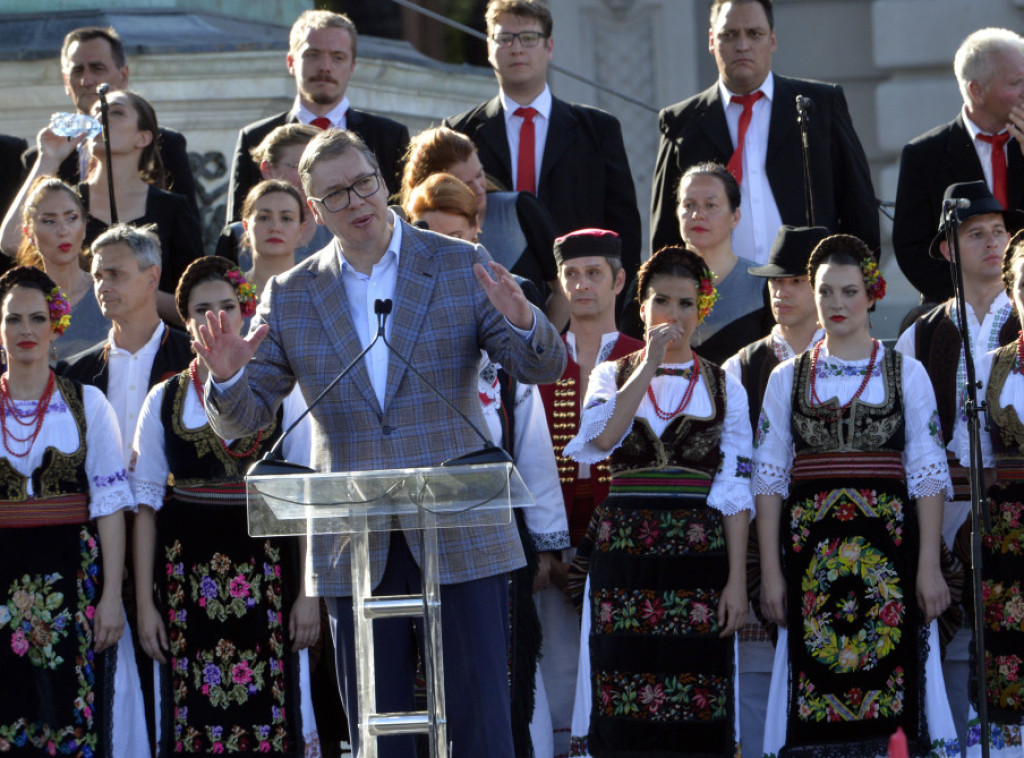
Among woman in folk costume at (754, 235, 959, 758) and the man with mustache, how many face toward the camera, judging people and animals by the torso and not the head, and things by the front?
2

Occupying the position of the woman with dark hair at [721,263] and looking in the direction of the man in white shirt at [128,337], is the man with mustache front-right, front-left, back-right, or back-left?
front-right

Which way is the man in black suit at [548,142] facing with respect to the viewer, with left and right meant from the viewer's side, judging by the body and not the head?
facing the viewer

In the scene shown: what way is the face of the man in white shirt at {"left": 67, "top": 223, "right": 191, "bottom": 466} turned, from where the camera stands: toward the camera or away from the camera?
toward the camera

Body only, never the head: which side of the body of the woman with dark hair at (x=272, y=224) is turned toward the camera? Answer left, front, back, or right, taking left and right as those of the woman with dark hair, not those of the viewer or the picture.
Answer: front

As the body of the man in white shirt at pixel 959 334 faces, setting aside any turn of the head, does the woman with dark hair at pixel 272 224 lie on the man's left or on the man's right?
on the man's right

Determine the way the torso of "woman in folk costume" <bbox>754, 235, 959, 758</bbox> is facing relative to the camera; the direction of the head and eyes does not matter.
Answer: toward the camera

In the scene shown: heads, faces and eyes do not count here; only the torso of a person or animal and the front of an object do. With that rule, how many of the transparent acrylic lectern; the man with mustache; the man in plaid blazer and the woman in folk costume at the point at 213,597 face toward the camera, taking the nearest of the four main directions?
4

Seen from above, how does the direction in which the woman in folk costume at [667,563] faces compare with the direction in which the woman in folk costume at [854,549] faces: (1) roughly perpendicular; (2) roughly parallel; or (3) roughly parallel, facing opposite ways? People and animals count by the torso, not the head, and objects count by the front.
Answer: roughly parallel

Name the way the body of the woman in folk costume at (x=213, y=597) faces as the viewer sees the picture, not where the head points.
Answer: toward the camera

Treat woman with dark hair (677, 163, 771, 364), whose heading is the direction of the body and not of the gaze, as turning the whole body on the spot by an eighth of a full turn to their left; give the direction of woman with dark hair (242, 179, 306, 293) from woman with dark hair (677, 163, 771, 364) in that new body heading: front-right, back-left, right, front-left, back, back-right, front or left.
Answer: right

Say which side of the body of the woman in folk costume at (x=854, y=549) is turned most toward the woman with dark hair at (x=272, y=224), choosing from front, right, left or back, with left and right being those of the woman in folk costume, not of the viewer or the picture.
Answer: right

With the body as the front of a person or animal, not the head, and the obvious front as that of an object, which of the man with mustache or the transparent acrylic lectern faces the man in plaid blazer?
the man with mustache

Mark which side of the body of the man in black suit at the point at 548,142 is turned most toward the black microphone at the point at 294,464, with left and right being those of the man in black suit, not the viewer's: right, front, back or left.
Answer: front

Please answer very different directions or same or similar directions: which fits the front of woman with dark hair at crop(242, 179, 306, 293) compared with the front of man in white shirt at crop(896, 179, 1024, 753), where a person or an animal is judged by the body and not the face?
same or similar directions
